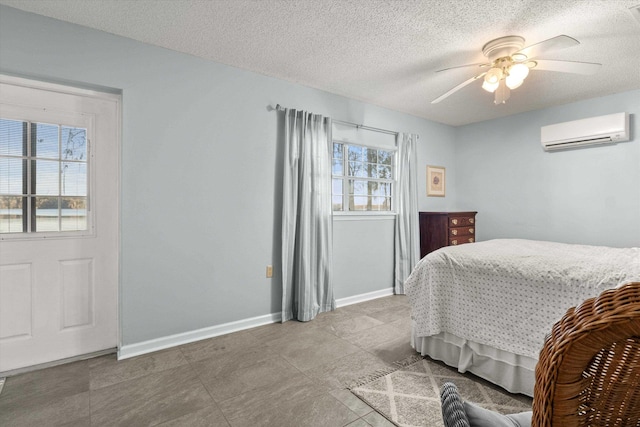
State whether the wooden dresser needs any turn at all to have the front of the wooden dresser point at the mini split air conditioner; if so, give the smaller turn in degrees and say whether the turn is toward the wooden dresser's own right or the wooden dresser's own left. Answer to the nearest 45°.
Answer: approximately 45° to the wooden dresser's own left

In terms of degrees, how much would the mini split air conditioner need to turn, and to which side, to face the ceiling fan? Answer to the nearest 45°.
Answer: approximately 45° to its left

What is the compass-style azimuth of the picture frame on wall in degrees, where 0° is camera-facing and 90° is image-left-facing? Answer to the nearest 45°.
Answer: approximately 315°

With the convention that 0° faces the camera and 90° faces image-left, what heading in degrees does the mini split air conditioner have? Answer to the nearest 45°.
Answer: approximately 45°

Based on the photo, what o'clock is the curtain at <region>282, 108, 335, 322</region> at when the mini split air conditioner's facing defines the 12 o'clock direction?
The curtain is roughly at 12 o'clock from the mini split air conditioner.

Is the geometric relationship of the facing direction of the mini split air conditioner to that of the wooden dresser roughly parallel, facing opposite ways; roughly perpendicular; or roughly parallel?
roughly perpendicular

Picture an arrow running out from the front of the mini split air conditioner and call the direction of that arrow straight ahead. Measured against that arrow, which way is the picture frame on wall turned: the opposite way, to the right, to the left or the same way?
to the left

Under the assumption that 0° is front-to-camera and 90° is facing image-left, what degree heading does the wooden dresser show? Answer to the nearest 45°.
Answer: approximately 315°
